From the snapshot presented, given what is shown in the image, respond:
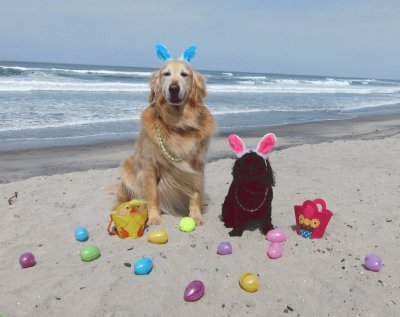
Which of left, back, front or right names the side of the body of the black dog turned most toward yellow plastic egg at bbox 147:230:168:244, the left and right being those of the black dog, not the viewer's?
right

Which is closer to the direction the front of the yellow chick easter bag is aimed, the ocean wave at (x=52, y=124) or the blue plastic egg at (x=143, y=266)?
the blue plastic egg

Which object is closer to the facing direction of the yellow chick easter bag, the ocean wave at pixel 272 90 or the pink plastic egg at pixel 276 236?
the pink plastic egg

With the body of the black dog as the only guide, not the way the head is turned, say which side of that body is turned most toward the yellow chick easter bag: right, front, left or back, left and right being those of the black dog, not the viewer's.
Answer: right

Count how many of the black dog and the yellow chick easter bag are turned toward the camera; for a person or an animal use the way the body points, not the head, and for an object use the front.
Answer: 2

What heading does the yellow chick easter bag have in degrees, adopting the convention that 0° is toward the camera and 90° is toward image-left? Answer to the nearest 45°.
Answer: approximately 0°

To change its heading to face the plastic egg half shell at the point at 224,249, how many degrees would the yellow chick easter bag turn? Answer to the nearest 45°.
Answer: approximately 45° to its left

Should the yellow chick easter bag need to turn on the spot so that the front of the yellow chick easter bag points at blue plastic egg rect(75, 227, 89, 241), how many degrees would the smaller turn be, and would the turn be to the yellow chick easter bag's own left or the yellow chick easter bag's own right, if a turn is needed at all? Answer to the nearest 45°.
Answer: approximately 90° to the yellow chick easter bag's own right

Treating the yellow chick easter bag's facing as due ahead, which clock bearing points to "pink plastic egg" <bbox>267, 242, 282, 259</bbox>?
The pink plastic egg is roughly at 10 o'clock from the yellow chick easter bag.

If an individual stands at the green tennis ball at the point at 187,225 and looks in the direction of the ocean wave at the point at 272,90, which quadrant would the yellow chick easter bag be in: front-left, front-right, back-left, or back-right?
back-left

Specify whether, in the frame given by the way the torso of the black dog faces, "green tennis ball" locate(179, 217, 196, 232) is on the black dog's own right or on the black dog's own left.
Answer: on the black dog's own right
